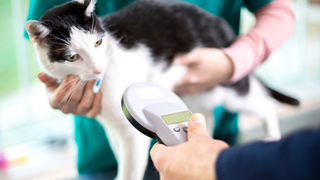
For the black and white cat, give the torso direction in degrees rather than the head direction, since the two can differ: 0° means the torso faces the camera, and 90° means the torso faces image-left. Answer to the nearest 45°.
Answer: approximately 45°
